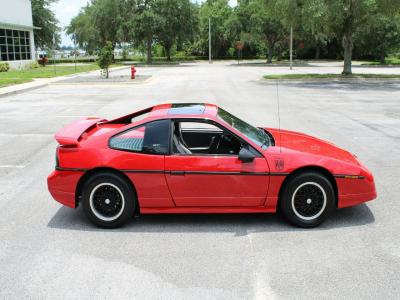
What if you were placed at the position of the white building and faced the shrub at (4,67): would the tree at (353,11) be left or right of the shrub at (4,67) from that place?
left

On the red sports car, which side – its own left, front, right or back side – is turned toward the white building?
left

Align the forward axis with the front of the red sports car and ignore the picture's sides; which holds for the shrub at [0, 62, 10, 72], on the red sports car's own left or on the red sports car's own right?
on the red sports car's own left

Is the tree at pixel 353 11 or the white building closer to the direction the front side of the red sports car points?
the tree

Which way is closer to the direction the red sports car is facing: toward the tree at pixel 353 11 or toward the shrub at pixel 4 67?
the tree

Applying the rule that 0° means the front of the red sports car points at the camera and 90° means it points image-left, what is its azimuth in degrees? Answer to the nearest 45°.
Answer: approximately 270°

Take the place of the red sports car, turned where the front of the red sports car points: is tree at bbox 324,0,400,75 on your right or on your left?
on your left
